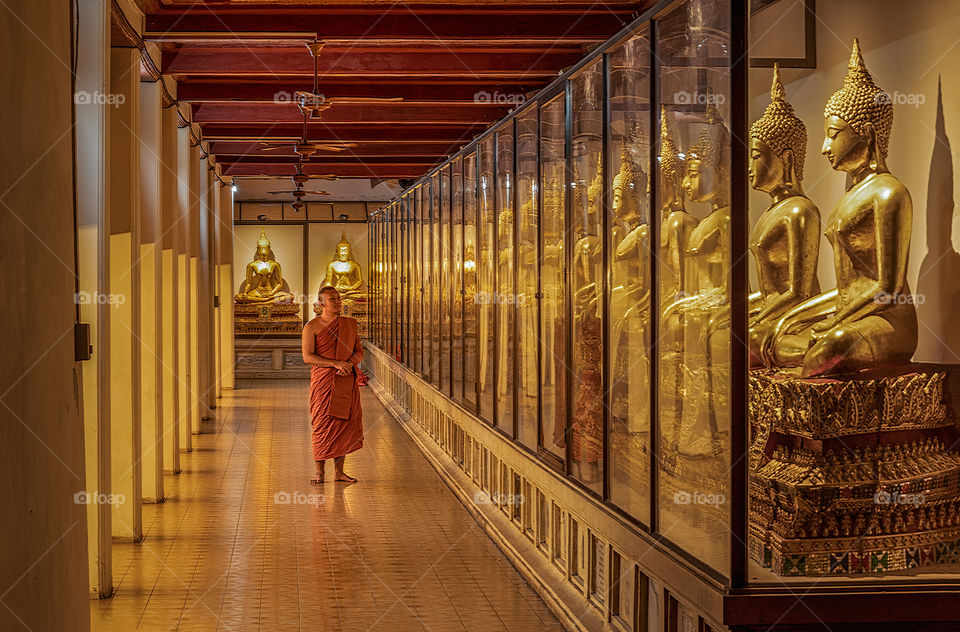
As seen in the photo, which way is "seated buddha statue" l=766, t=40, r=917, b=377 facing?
to the viewer's left

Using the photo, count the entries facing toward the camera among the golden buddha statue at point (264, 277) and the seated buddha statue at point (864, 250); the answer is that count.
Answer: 1

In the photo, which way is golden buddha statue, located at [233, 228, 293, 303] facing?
toward the camera

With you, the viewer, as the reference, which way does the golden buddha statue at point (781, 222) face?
facing to the left of the viewer

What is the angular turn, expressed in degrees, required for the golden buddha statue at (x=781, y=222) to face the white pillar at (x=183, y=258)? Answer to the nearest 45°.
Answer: approximately 45° to its right

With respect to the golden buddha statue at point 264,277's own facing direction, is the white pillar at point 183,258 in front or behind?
in front

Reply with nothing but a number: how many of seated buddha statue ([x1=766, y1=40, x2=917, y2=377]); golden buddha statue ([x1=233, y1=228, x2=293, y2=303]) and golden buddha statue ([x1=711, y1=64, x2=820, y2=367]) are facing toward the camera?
1

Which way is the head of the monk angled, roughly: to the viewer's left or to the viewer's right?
to the viewer's right

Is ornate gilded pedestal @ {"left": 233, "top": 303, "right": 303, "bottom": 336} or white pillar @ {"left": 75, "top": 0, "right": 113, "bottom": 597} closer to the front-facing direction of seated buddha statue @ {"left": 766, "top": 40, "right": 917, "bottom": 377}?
the white pillar

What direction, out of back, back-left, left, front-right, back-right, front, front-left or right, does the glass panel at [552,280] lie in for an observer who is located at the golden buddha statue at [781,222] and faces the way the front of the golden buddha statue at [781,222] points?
front-right

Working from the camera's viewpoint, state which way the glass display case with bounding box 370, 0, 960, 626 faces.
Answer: facing to the left of the viewer
